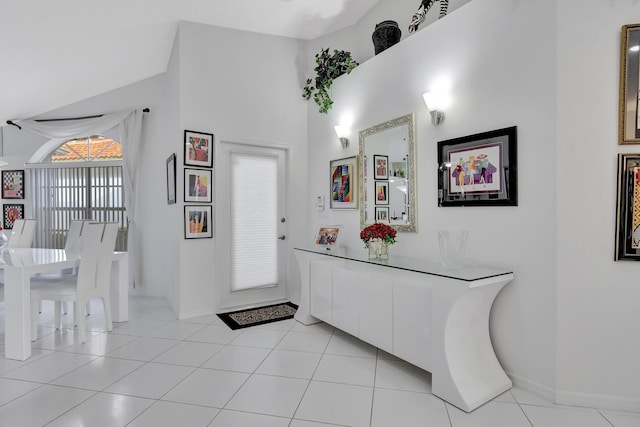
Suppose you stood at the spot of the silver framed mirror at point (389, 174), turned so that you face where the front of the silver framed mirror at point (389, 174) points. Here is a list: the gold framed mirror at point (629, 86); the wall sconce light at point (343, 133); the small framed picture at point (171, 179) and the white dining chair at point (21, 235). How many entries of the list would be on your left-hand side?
1

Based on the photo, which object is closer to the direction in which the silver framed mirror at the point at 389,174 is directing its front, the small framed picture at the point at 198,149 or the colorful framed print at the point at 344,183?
the small framed picture

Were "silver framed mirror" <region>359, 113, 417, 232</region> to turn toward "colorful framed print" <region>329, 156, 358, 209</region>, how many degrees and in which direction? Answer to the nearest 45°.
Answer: approximately 90° to its right

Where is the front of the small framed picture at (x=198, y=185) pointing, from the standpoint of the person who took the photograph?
facing the viewer

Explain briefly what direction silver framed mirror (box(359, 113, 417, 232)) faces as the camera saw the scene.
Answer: facing the viewer and to the left of the viewer

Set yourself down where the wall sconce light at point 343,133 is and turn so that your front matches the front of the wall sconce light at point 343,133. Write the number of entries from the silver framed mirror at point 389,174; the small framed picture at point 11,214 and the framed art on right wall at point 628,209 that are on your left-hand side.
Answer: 2

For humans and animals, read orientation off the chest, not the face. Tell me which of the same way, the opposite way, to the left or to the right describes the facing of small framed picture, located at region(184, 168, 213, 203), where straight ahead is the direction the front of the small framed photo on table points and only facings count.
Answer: to the left

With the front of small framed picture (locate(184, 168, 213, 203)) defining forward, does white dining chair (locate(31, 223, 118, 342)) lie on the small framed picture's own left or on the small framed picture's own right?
on the small framed picture's own right

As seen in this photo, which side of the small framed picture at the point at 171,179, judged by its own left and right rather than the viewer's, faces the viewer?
left

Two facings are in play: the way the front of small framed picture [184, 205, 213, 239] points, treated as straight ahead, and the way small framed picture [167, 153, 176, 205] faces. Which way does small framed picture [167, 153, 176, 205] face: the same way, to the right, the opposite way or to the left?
to the right

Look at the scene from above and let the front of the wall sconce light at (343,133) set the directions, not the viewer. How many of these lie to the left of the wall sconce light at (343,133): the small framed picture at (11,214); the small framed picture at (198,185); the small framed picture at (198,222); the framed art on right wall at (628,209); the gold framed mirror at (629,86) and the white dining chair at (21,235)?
2

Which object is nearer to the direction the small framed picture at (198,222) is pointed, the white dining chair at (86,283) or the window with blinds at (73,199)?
the white dining chair

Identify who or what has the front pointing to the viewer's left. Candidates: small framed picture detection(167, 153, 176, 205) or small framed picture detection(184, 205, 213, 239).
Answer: small framed picture detection(167, 153, 176, 205)

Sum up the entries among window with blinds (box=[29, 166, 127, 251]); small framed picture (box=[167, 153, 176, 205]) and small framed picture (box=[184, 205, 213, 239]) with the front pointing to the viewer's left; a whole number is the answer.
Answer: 1

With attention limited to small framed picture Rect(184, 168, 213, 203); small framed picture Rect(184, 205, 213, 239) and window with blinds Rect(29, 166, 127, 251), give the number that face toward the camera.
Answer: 3

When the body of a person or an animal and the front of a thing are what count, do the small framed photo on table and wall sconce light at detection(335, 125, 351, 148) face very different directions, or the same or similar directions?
same or similar directions

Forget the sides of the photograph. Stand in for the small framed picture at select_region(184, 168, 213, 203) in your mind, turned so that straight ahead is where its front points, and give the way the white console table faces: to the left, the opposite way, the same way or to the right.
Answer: to the right

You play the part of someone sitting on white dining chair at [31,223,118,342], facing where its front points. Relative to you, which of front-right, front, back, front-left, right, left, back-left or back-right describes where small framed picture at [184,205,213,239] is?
back-right

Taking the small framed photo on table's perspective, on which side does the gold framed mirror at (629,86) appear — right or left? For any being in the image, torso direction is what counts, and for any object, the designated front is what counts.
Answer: on its left
